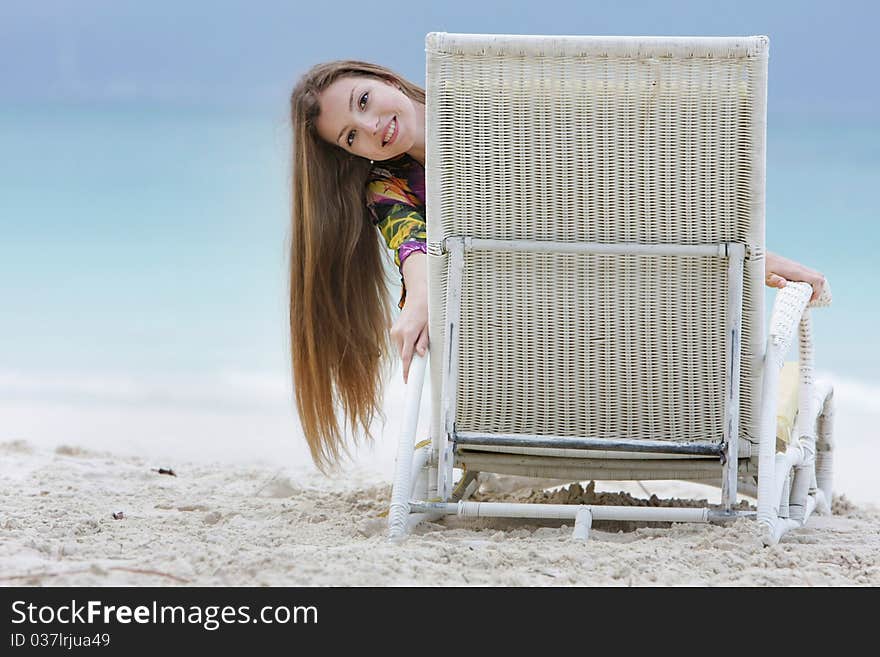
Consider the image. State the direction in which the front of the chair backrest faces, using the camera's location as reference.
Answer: facing away from the viewer
